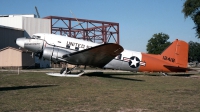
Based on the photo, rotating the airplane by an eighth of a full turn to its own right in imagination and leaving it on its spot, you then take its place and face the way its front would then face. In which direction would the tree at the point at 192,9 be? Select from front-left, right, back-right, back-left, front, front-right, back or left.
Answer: right

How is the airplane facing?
to the viewer's left
